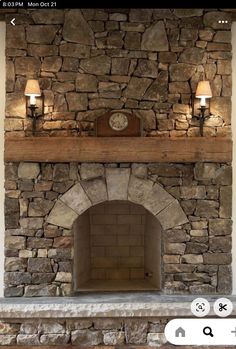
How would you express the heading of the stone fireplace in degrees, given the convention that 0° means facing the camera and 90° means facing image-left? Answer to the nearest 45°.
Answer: approximately 0°

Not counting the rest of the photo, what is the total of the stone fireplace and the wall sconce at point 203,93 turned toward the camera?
2

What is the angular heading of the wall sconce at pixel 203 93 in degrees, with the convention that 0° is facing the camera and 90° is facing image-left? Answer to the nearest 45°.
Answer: approximately 0°

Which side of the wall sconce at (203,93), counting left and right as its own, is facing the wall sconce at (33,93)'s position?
right
